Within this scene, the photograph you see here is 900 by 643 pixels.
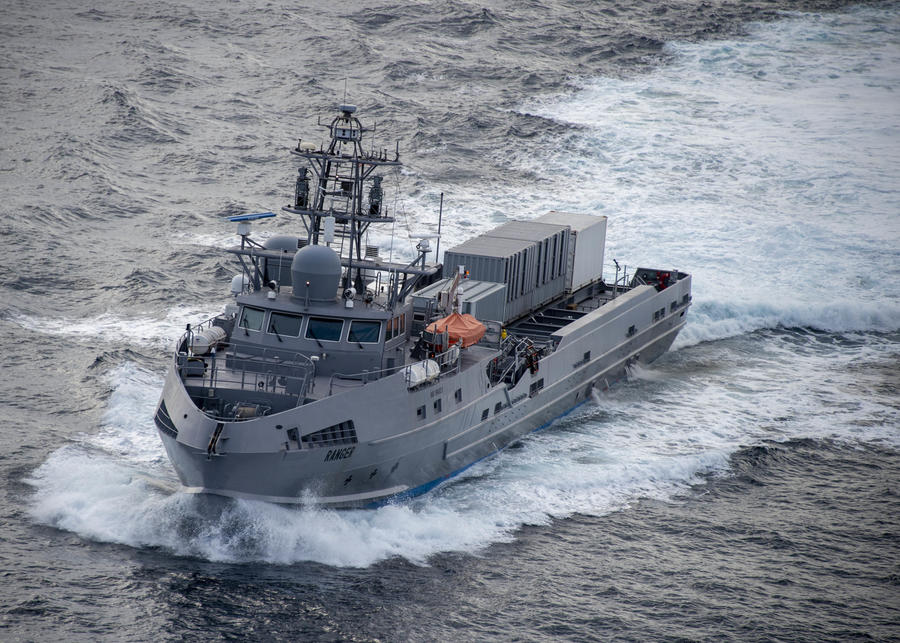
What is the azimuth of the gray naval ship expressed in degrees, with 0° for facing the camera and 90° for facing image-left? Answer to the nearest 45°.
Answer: approximately 45°
